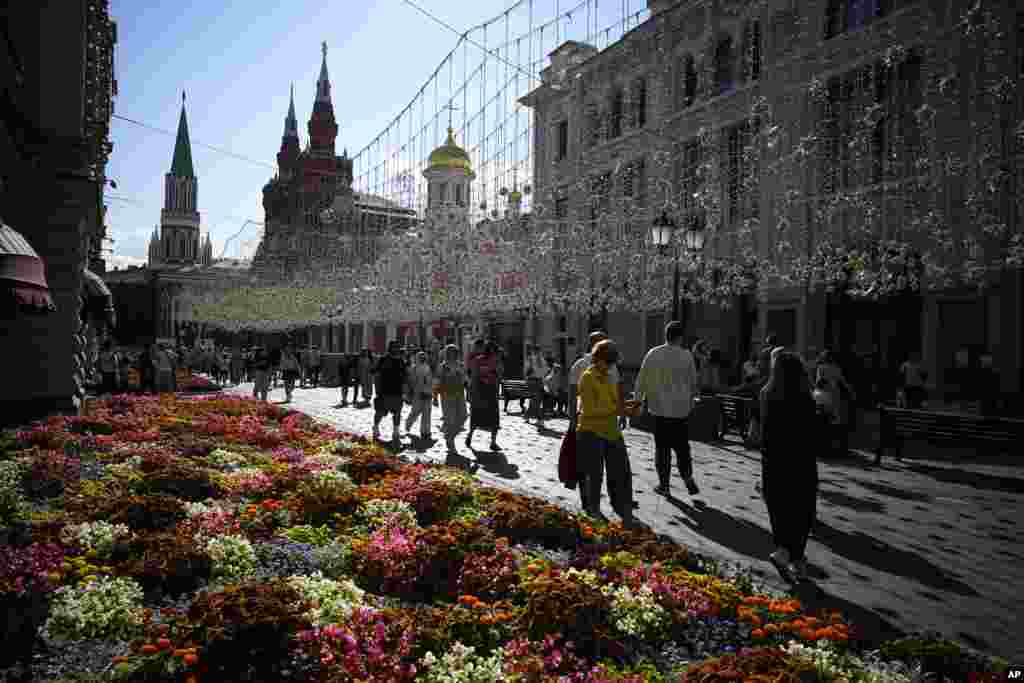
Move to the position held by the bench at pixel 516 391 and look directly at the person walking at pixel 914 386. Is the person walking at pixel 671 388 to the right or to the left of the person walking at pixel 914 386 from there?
right

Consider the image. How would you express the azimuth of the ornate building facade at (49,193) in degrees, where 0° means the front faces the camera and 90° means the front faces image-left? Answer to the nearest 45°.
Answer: approximately 270°

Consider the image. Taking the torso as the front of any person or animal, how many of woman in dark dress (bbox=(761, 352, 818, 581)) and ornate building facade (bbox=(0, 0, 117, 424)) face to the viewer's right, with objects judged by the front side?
1
